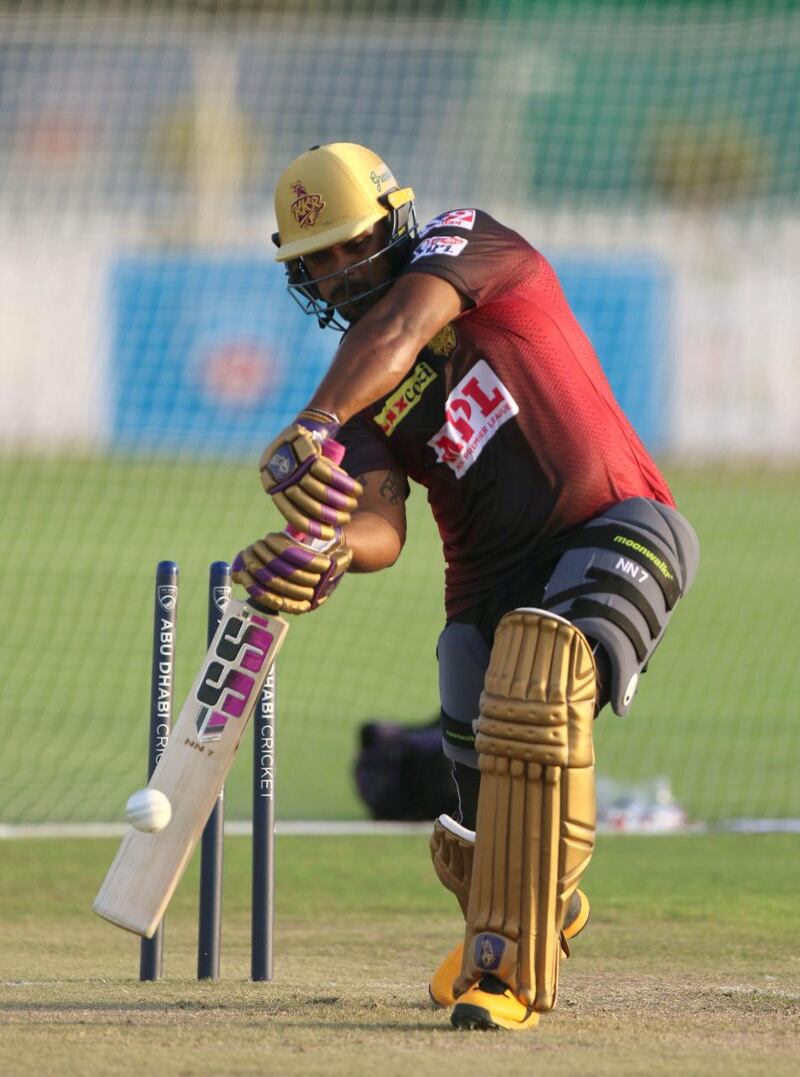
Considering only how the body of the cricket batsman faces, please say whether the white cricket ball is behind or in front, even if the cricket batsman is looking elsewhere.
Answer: in front

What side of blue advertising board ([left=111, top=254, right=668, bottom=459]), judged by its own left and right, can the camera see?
front

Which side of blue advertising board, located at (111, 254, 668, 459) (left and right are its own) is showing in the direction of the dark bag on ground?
front

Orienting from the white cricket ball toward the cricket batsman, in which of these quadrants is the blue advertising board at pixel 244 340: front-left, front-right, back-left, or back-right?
front-left

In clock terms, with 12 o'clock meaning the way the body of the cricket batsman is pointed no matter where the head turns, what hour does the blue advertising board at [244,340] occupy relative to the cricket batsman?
The blue advertising board is roughly at 4 o'clock from the cricket batsman.

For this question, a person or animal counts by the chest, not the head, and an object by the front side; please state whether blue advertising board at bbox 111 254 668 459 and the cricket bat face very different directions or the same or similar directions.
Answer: same or similar directions

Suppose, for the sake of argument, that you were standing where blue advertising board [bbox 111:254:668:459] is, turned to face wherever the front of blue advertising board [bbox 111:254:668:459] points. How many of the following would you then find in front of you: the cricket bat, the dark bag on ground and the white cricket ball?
3

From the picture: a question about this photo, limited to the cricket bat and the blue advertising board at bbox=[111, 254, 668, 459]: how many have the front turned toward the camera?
2

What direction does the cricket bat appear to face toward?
toward the camera

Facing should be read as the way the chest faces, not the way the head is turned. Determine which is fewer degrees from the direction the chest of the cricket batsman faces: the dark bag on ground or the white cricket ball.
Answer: the white cricket ball

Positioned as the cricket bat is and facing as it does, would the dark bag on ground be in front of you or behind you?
behind

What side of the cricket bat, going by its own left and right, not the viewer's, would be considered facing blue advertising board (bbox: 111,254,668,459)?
back

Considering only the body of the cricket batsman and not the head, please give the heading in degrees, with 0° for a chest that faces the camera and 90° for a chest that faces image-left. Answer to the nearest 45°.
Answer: approximately 45°

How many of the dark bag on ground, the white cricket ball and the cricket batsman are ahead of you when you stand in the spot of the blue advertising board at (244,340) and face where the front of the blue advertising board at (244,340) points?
3
